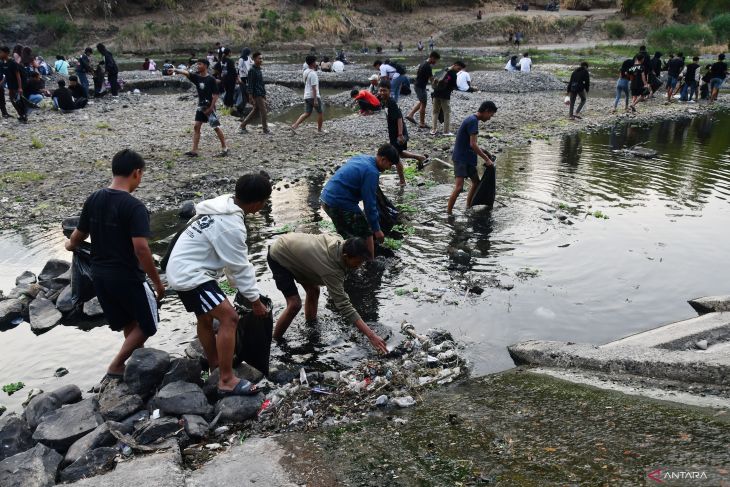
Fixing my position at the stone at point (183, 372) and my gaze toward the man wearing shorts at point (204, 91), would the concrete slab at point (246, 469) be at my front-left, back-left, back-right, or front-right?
back-right

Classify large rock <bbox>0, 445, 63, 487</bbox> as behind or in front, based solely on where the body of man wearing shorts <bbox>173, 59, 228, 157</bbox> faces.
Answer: in front

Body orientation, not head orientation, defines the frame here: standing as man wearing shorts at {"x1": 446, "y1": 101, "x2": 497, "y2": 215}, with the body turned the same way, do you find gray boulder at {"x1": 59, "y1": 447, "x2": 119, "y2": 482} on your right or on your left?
on your right

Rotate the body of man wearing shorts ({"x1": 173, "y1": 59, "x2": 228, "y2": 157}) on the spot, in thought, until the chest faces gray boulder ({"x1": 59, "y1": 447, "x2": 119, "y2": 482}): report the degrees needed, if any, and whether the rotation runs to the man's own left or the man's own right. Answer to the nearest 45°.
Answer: approximately 45° to the man's own left

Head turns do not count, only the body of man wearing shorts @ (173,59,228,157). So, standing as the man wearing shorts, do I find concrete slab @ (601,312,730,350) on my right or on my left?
on my left

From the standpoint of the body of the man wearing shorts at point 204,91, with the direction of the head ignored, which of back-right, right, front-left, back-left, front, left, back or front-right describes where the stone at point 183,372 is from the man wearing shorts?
front-left

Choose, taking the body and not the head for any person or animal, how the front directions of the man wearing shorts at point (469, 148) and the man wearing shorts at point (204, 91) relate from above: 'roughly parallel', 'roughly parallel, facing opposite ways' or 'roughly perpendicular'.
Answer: roughly perpendicular
